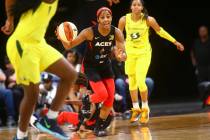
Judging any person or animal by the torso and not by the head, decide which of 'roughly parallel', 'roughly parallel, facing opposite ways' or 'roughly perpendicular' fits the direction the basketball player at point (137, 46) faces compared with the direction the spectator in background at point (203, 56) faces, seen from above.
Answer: roughly parallel

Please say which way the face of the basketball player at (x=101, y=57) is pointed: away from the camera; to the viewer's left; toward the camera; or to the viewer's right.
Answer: toward the camera

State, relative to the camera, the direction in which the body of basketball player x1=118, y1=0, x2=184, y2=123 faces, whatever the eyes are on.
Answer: toward the camera

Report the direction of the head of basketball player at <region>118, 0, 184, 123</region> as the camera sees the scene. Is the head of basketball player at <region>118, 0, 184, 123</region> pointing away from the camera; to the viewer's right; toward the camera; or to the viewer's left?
toward the camera

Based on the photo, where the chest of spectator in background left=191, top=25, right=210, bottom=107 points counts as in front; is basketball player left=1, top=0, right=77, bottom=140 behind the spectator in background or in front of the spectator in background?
in front

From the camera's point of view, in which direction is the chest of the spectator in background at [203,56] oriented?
toward the camera

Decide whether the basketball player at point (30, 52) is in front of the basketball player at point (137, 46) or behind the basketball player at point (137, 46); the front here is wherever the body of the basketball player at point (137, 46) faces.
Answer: in front

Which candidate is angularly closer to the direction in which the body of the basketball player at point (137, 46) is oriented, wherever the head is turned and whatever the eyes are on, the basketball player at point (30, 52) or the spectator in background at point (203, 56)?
the basketball player

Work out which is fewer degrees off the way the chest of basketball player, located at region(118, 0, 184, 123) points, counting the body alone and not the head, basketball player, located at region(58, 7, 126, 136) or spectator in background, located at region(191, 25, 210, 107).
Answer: the basketball player

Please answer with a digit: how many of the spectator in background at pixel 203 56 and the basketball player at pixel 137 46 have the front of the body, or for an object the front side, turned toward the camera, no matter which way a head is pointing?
2
